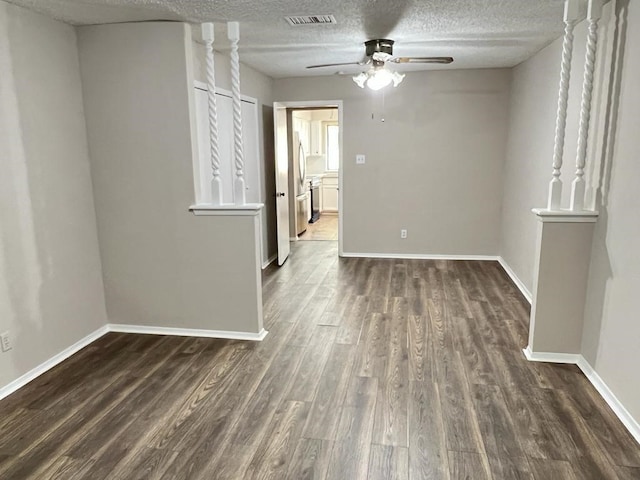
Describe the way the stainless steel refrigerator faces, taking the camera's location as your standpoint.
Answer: facing to the right of the viewer

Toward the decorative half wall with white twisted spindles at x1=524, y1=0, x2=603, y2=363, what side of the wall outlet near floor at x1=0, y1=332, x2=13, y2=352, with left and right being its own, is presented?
front

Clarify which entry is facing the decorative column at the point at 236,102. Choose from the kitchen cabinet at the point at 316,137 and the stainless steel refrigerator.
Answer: the kitchen cabinet

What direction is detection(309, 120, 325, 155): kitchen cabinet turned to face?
toward the camera

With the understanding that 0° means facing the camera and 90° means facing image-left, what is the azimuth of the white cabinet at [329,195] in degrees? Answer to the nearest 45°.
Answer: approximately 0°

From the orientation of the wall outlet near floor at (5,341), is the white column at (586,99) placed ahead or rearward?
ahead

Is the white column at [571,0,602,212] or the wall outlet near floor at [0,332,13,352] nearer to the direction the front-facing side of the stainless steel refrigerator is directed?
the white column

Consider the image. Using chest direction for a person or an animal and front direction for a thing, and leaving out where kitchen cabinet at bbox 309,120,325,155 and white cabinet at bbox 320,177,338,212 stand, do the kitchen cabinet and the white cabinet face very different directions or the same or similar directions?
same or similar directions

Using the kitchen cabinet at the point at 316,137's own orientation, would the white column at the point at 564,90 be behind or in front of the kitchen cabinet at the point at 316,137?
in front

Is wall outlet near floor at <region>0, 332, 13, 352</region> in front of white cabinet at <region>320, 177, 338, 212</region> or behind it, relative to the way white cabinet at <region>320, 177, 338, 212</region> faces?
in front

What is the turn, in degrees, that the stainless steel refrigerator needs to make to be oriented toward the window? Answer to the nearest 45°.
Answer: approximately 90° to its left

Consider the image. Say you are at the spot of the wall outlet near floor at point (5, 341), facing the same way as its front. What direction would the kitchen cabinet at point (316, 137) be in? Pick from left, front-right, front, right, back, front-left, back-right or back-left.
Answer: left

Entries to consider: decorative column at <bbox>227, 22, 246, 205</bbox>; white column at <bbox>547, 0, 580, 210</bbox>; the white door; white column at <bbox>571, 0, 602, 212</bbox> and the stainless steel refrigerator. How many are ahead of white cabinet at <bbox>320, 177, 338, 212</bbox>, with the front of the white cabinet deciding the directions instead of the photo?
5

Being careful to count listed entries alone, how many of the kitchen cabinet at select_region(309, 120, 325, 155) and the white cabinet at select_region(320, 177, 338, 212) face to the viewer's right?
0

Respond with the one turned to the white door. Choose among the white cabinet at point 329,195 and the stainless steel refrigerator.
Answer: the white cabinet

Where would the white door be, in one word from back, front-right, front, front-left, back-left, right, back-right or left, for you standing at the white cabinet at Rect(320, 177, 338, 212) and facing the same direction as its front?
front

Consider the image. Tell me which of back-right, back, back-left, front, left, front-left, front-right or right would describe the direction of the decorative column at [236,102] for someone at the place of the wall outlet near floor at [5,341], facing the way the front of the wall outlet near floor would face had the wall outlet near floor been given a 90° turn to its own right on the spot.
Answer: back-left

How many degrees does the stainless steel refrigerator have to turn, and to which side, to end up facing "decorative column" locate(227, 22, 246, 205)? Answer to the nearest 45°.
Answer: approximately 90° to its right
